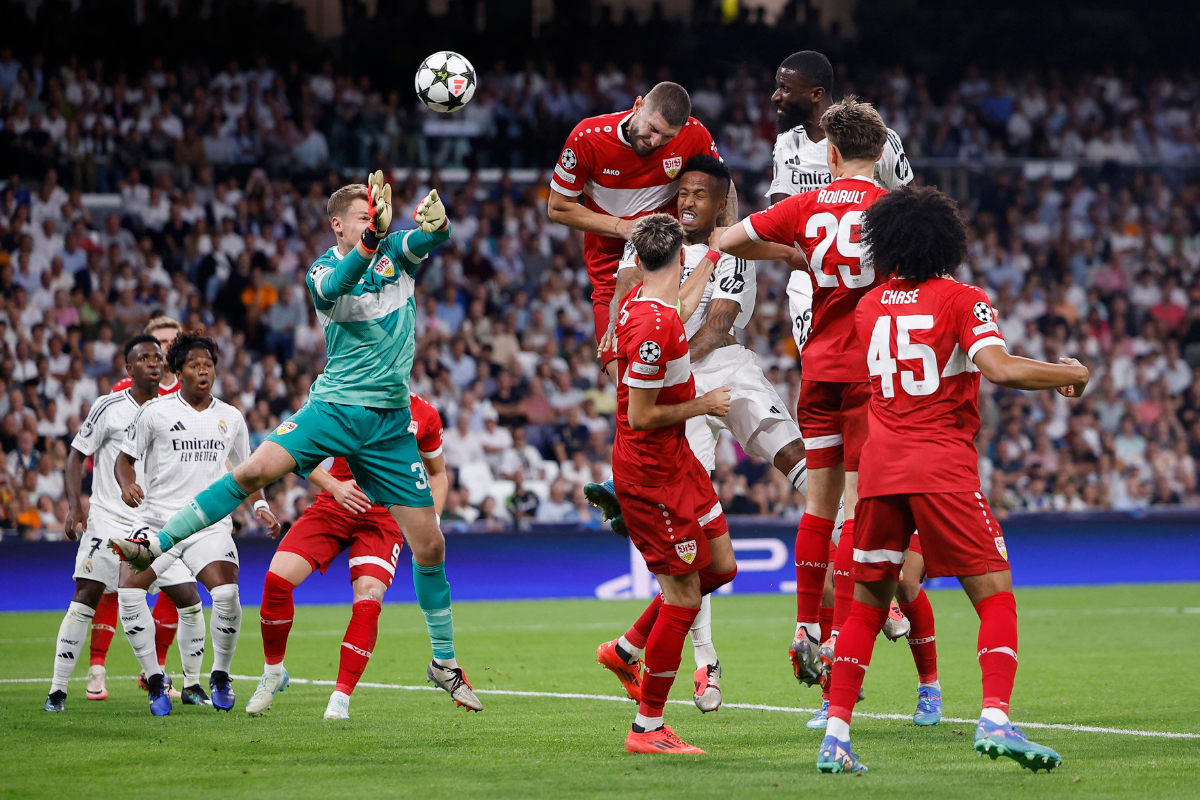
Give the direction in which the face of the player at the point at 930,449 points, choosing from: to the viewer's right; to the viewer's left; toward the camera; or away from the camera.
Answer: away from the camera

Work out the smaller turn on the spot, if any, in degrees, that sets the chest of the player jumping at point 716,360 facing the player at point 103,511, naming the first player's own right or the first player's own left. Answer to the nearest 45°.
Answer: approximately 45° to the first player's own right

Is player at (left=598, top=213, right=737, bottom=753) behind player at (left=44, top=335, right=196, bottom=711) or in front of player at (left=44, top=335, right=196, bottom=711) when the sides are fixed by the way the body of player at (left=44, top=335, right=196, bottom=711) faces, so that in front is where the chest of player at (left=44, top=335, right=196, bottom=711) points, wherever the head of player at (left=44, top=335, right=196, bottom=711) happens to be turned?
in front

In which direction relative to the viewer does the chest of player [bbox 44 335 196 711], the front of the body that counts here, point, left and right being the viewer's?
facing the viewer and to the right of the viewer

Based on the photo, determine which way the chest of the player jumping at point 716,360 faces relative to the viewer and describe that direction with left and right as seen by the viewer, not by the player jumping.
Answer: facing the viewer and to the left of the viewer

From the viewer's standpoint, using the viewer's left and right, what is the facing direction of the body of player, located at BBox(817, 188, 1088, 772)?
facing away from the viewer and to the right of the viewer

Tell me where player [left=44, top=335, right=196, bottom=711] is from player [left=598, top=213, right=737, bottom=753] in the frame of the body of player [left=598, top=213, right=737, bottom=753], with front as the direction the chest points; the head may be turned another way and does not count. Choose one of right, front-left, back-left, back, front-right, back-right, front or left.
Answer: back-left

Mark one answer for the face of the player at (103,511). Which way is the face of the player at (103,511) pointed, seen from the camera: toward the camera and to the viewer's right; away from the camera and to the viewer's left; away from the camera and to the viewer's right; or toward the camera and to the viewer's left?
toward the camera and to the viewer's right
